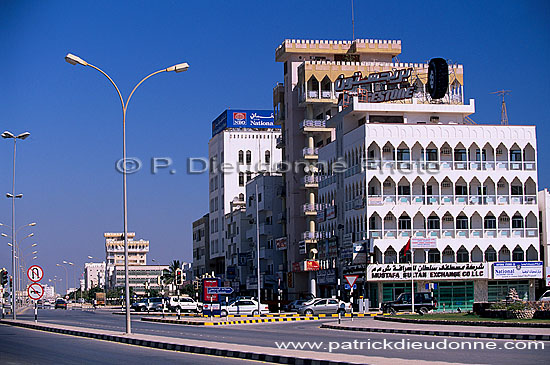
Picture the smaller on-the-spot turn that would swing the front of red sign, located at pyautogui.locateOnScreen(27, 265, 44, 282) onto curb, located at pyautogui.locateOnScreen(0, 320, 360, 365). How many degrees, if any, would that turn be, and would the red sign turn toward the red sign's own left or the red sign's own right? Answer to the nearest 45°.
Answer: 0° — it already faces it

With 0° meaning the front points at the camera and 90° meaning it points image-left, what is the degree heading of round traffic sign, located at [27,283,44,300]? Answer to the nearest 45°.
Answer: approximately 0°

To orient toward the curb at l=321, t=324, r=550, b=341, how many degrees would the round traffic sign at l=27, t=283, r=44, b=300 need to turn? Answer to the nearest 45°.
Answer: approximately 45° to its left

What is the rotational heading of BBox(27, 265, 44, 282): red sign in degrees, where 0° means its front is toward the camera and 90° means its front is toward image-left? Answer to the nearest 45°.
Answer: approximately 0°

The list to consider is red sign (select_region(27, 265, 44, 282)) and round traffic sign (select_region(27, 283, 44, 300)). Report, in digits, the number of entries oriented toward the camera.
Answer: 2
